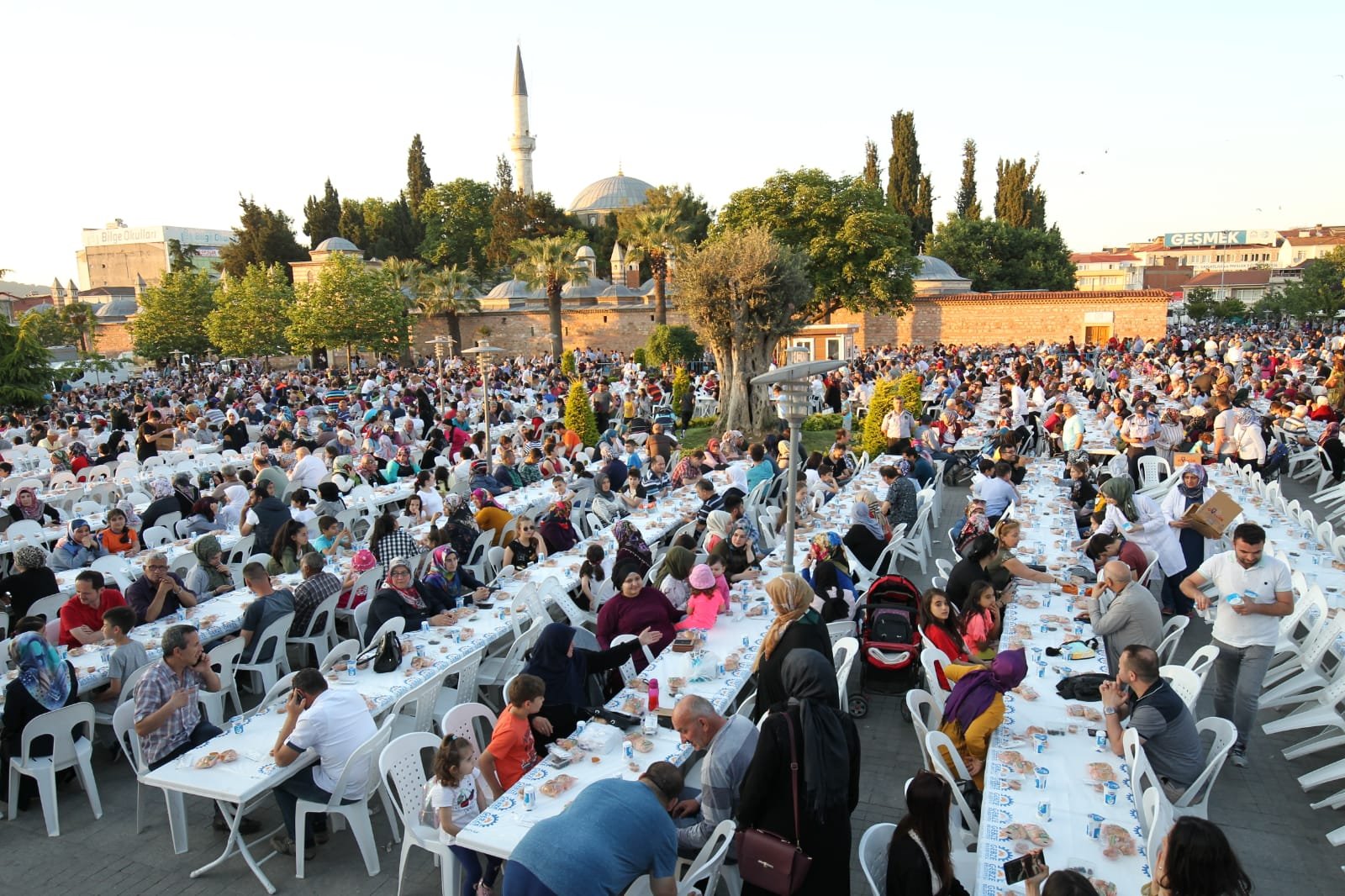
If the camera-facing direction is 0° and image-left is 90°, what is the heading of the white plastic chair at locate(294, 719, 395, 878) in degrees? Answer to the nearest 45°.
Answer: approximately 90°

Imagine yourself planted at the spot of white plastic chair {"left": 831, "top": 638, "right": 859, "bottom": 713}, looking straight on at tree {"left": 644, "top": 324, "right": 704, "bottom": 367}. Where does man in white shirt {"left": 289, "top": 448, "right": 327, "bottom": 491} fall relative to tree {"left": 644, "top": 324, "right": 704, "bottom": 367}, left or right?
left

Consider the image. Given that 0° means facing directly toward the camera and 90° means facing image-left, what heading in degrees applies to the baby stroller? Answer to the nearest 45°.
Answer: approximately 0°

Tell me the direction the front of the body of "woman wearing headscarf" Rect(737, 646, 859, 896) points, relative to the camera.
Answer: away from the camera

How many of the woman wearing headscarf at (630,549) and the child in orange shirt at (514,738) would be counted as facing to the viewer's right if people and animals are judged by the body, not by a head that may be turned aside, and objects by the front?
1
